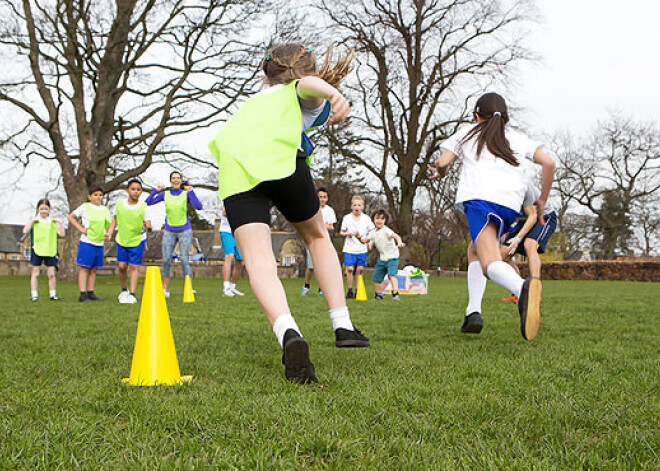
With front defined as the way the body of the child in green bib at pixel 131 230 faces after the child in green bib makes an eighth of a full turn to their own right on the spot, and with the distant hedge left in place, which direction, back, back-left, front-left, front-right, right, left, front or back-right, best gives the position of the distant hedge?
back

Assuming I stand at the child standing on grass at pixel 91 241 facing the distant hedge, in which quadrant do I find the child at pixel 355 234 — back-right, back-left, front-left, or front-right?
front-right

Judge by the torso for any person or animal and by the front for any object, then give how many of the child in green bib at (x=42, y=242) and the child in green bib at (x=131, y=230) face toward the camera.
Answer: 2

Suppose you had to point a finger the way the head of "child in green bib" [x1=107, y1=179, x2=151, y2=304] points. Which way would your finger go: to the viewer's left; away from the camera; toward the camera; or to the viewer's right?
toward the camera

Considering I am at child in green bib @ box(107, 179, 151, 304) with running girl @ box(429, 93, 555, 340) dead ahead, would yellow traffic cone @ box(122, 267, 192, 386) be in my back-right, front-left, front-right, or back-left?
front-right

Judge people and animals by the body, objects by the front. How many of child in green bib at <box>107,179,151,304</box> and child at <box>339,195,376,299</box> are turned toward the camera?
2

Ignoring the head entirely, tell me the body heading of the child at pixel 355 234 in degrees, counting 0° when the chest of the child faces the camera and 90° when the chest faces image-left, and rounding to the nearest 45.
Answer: approximately 0°

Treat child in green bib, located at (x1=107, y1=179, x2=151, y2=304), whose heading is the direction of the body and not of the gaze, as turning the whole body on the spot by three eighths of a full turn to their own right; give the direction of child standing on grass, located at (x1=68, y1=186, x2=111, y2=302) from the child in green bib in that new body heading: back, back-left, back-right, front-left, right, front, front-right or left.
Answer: front

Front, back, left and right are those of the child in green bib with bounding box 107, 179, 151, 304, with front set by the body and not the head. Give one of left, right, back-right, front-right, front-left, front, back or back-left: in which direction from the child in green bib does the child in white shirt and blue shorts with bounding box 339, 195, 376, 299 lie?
left

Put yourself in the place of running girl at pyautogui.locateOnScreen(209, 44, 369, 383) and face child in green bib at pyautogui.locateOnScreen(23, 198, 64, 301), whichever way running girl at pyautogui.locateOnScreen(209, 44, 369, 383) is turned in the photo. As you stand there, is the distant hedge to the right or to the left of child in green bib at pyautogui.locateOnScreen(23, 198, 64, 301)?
right

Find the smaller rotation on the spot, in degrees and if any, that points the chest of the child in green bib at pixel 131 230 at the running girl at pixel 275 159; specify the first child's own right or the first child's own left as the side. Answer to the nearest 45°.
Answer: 0° — they already face them

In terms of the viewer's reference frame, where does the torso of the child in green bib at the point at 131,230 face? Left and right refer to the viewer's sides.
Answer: facing the viewer

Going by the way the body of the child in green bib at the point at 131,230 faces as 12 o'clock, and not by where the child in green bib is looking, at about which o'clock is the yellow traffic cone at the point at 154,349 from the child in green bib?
The yellow traffic cone is roughly at 12 o'clock from the child in green bib.

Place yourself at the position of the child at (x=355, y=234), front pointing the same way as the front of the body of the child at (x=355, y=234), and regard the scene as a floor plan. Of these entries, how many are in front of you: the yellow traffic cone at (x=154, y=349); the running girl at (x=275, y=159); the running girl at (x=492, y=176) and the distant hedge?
3

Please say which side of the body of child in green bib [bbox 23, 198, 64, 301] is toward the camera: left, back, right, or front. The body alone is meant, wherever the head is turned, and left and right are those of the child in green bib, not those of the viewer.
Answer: front

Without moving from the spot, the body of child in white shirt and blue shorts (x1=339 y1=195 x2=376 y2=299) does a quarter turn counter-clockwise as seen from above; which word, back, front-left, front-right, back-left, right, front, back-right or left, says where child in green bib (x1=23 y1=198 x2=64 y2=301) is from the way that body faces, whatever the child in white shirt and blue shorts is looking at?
back

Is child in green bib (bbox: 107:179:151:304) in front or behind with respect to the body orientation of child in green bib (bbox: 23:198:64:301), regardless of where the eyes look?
in front

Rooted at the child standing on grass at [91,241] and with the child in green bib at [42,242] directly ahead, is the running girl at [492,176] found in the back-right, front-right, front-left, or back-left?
back-left

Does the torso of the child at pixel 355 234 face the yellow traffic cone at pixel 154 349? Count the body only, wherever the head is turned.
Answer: yes
